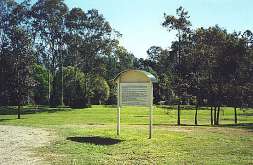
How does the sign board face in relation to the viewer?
toward the camera

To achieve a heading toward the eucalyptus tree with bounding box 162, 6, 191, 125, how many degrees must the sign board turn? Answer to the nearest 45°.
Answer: approximately 180°
